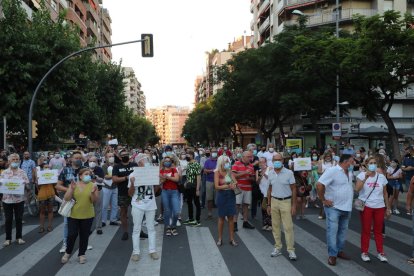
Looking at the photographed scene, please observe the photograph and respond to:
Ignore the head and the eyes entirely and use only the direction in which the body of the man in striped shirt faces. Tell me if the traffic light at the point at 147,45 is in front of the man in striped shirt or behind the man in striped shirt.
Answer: behind

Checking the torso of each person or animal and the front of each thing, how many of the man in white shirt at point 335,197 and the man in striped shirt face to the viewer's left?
0

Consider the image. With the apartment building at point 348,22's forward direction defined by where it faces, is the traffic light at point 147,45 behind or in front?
in front

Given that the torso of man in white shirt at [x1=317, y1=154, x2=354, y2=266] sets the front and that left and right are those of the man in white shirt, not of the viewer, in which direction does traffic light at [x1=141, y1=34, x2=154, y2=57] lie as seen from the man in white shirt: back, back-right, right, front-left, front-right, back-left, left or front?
back

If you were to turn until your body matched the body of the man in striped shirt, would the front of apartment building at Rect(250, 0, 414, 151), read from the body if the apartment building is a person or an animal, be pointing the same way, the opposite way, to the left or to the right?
to the right

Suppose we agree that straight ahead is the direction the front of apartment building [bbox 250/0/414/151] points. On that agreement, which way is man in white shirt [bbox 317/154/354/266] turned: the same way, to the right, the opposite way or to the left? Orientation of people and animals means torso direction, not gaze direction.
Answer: to the left

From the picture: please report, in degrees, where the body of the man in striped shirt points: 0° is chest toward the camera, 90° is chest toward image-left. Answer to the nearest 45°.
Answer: approximately 315°

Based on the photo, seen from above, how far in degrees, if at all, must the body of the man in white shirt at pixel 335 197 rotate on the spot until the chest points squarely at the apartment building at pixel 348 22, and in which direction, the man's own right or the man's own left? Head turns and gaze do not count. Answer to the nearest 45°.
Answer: approximately 135° to the man's own left

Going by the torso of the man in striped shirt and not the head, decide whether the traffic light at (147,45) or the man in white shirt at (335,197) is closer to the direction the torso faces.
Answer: the man in white shirt

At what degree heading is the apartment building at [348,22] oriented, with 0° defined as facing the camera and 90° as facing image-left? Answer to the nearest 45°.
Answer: approximately 45°

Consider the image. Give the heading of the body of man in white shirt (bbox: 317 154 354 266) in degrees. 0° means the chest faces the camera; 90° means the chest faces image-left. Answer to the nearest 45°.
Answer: approximately 315°

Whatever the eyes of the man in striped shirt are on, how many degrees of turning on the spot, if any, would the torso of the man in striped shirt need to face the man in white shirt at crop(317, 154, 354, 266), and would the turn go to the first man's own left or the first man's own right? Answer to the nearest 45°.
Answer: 0° — they already face them

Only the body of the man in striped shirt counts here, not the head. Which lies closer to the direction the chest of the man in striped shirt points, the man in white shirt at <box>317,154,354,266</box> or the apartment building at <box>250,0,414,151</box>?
the man in white shirt
